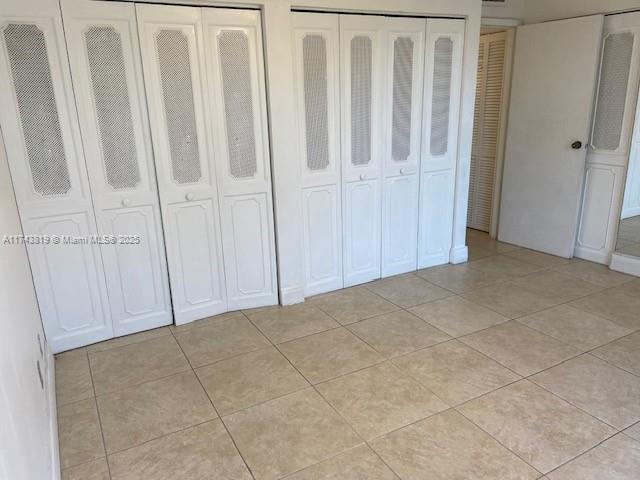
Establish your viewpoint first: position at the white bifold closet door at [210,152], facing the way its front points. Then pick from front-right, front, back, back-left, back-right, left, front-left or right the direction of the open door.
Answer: left

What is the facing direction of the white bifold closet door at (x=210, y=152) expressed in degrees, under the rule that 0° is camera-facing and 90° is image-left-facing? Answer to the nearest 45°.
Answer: approximately 0°
